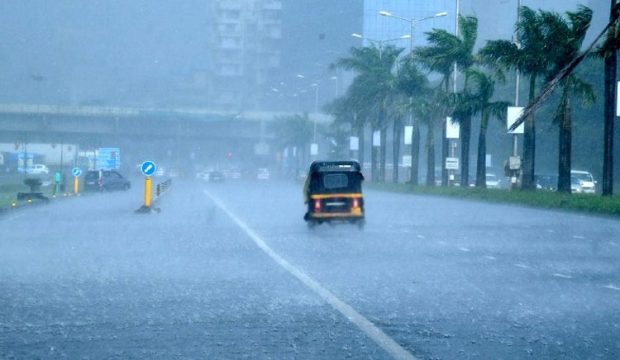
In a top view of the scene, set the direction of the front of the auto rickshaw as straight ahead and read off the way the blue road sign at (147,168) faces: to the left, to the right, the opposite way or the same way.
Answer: the opposite way

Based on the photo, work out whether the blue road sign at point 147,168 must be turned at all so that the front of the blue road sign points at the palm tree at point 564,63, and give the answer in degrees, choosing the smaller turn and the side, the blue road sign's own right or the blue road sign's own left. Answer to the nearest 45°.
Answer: approximately 90° to the blue road sign's own left

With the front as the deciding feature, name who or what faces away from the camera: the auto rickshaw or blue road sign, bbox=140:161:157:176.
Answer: the auto rickshaw

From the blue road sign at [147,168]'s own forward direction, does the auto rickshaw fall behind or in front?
in front

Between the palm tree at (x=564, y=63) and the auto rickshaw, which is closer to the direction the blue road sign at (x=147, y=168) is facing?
the auto rickshaw

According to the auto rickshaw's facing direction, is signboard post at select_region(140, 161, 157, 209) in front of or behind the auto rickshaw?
in front

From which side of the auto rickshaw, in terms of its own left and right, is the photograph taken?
back

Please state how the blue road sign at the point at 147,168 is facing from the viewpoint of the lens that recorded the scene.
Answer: facing the viewer

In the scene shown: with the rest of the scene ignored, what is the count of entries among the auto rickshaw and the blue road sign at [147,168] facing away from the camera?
1
